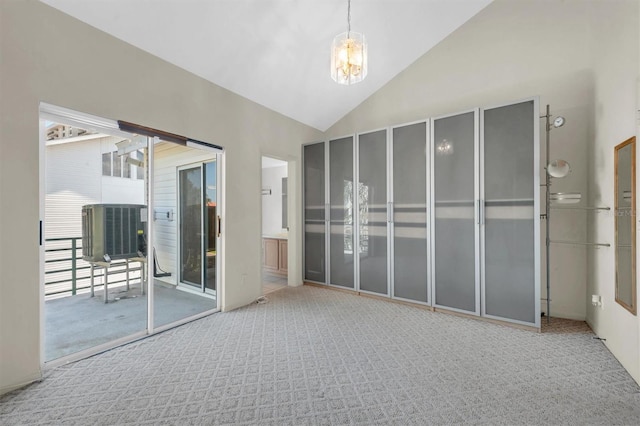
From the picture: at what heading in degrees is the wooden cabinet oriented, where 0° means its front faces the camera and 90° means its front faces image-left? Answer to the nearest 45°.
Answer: approximately 45°

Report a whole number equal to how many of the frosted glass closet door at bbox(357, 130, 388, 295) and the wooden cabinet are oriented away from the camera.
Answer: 0

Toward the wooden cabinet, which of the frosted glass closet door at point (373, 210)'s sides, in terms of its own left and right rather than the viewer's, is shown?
right

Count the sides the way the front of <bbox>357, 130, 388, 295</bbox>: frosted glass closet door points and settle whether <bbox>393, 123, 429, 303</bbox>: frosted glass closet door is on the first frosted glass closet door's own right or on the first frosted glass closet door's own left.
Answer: on the first frosted glass closet door's own left

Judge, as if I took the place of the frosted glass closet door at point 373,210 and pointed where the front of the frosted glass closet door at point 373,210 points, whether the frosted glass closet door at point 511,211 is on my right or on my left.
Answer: on my left

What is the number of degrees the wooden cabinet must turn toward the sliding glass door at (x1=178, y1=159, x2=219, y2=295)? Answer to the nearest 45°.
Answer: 0° — it already faces it

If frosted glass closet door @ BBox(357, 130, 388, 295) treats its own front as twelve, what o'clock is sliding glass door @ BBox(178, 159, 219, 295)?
The sliding glass door is roughly at 1 o'clock from the frosted glass closet door.

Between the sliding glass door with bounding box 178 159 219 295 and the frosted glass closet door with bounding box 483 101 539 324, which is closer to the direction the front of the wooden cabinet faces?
the sliding glass door

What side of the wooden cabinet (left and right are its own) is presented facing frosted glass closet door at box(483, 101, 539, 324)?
left

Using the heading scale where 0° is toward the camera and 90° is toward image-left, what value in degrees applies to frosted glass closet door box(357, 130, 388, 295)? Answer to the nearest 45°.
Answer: approximately 45°

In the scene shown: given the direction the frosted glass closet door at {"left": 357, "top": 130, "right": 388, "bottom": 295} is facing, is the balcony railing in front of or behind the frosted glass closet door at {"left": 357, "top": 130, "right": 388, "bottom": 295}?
in front

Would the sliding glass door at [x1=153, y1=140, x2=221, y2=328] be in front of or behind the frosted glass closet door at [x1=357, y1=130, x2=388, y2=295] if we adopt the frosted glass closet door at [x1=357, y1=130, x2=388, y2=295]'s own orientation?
in front

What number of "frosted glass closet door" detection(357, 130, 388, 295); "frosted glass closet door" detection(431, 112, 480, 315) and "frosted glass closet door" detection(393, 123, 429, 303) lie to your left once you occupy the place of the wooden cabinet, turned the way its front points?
3

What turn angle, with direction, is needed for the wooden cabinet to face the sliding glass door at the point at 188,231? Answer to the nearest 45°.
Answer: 0° — it already faces it

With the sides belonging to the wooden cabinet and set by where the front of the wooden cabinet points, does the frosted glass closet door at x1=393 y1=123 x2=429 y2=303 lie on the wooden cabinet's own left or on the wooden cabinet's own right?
on the wooden cabinet's own left
